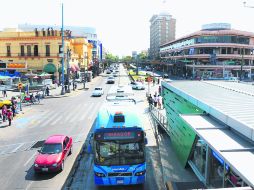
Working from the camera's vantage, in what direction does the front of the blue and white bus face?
facing the viewer
